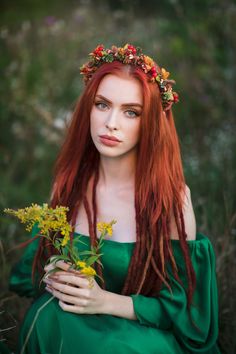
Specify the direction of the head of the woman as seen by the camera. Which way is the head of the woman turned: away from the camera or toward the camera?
toward the camera

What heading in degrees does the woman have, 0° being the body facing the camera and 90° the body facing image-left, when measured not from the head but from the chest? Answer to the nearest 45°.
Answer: approximately 45°
